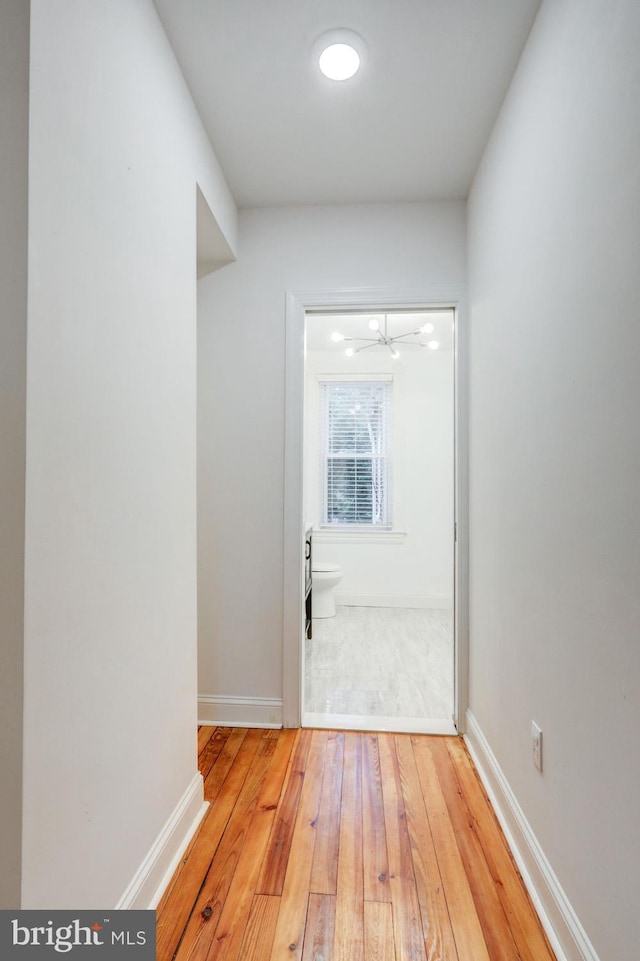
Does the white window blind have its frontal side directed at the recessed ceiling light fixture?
yes

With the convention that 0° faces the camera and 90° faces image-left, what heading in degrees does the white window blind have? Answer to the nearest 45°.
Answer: approximately 0°
